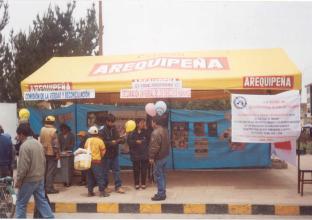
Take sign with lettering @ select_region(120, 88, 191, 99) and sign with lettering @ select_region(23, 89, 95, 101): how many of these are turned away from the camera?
0

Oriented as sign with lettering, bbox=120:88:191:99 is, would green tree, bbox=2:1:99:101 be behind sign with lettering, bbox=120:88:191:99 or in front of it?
behind

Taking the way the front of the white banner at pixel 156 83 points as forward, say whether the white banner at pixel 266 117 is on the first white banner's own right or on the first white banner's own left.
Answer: on the first white banner's own left

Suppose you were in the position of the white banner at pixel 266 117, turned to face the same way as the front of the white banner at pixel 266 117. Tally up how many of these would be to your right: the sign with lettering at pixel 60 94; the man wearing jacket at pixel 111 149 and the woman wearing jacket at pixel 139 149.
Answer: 3

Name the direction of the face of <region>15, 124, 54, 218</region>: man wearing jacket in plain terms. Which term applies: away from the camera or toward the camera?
away from the camera

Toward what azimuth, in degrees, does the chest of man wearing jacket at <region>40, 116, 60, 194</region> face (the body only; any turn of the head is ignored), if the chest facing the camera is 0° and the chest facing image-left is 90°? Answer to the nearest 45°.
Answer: approximately 225°

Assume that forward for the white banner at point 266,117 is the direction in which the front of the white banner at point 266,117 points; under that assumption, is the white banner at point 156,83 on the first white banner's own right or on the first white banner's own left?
on the first white banner's own right

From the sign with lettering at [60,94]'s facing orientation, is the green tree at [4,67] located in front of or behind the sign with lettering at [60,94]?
behind
